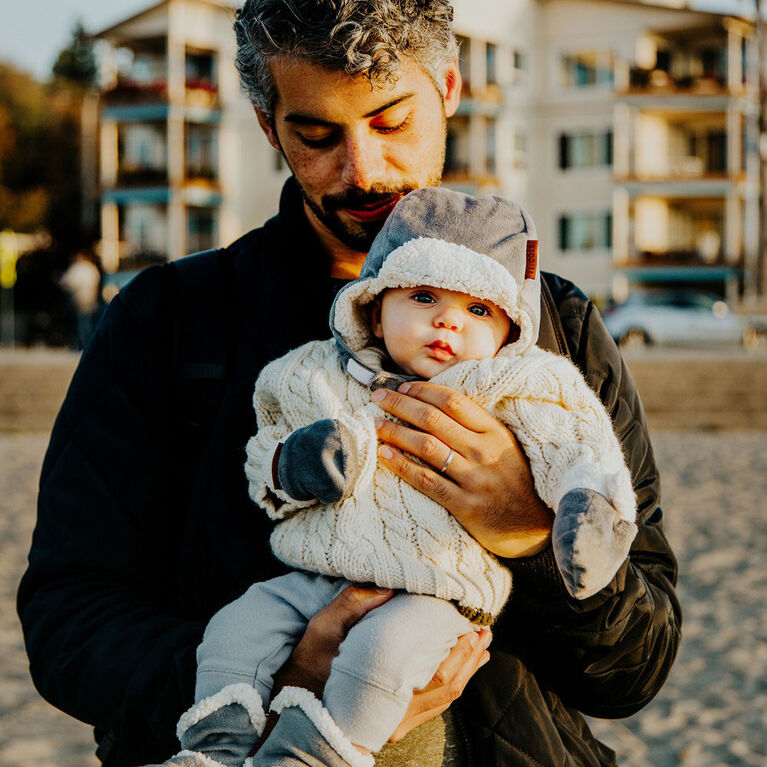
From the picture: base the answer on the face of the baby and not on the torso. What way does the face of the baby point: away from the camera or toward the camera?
toward the camera

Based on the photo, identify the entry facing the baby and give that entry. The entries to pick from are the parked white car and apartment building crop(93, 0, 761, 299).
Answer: the apartment building

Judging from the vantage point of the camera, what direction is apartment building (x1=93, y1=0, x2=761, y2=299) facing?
facing the viewer

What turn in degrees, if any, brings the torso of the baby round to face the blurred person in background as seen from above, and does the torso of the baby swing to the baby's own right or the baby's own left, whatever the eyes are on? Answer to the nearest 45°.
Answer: approximately 180°

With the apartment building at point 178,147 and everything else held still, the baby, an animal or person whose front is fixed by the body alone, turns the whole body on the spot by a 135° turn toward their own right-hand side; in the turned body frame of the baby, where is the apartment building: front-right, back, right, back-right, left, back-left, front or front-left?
front-right

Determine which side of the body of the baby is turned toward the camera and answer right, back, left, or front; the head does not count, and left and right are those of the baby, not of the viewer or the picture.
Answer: front

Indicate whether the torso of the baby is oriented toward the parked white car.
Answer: no

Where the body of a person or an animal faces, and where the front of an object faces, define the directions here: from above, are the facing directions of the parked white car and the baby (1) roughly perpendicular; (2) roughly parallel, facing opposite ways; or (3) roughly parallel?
roughly perpendicular

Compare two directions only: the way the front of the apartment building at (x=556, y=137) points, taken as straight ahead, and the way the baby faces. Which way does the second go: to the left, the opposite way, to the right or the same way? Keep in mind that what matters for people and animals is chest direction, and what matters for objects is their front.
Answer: the same way

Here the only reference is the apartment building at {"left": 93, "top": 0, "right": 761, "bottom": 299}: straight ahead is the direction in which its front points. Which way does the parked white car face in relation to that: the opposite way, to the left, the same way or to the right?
to the left

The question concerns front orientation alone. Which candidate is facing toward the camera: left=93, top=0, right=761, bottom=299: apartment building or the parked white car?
the apartment building

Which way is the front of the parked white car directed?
to the viewer's right

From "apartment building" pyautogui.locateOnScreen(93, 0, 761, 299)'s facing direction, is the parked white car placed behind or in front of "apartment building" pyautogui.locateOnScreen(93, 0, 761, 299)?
in front
